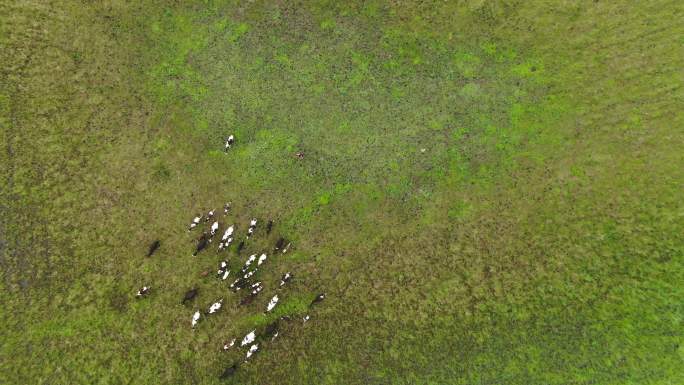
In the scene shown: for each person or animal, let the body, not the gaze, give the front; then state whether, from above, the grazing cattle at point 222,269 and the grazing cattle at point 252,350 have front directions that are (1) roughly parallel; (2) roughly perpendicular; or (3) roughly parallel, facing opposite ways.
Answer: roughly parallel

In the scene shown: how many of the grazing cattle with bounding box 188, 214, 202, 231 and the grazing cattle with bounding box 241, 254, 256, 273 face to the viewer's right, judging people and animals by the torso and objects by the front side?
0

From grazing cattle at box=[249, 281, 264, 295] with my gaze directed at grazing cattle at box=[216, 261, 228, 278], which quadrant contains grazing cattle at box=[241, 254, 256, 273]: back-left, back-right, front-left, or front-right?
front-right

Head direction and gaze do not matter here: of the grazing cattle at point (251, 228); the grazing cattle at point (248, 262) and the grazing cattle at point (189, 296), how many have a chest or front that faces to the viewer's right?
0
